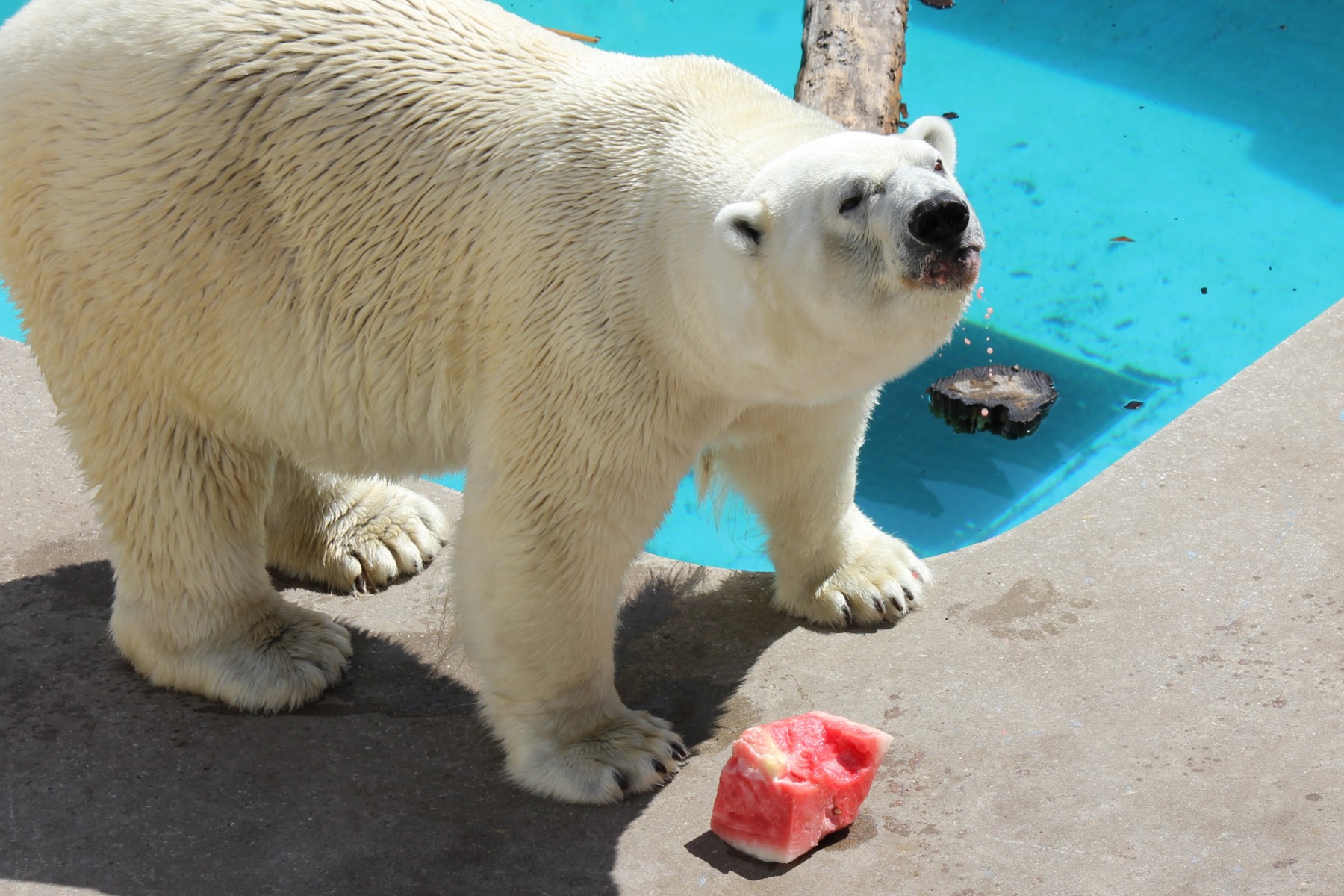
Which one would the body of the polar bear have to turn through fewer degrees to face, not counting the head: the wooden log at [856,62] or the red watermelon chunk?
the red watermelon chunk

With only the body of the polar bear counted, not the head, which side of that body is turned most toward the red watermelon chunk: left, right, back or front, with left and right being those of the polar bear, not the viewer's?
front

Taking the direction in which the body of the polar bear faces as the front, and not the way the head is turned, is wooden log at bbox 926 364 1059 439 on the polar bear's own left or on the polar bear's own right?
on the polar bear's own left

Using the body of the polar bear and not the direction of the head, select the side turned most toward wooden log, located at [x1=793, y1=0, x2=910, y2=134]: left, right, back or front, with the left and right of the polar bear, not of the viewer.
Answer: left

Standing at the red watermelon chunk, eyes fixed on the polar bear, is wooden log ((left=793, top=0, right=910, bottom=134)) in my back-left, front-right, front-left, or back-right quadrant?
front-right
